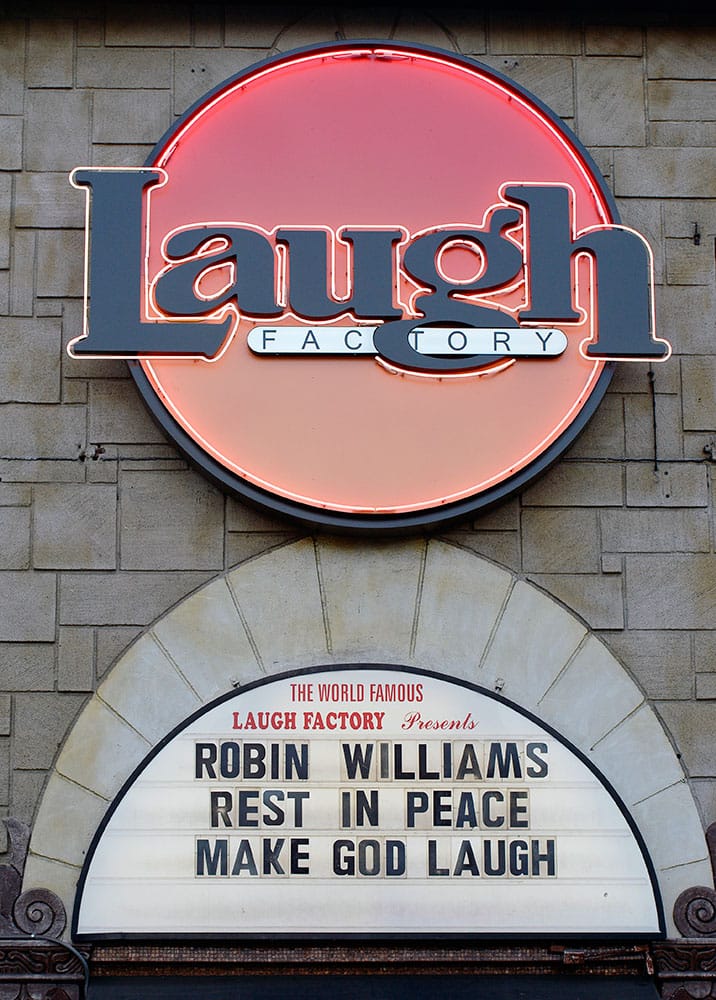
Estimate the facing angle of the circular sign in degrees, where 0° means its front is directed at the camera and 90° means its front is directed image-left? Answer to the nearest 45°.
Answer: approximately 0°
